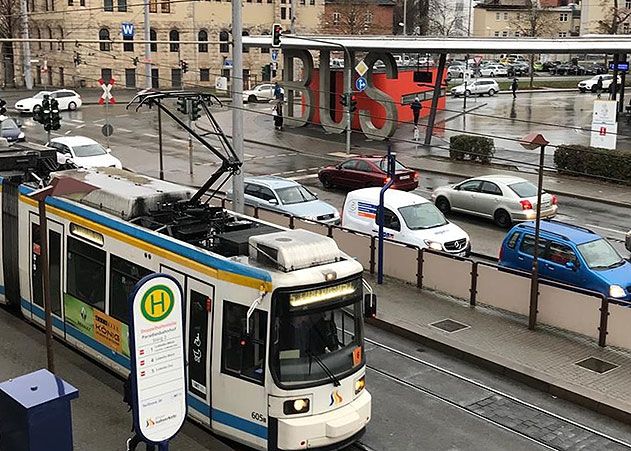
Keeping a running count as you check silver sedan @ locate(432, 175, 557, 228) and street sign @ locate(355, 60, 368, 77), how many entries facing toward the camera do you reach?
1

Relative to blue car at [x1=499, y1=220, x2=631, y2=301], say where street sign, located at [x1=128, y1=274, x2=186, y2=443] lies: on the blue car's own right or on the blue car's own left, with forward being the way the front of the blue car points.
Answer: on the blue car's own right

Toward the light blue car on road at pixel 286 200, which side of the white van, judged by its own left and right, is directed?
back

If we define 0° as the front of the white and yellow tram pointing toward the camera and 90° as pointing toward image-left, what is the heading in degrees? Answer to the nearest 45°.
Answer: approximately 315°

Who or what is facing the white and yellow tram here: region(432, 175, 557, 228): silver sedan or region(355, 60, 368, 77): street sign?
the street sign

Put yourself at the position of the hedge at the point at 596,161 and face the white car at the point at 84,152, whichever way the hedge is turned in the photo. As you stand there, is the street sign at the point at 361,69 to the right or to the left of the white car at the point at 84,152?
right

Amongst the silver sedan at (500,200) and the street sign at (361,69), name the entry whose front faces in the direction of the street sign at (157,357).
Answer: the street sign at (361,69)

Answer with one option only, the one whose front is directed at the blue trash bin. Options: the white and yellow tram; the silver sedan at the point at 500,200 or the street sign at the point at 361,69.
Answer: the street sign

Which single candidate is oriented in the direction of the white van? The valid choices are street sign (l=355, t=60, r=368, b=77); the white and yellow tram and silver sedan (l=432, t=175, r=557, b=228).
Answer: the street sign
